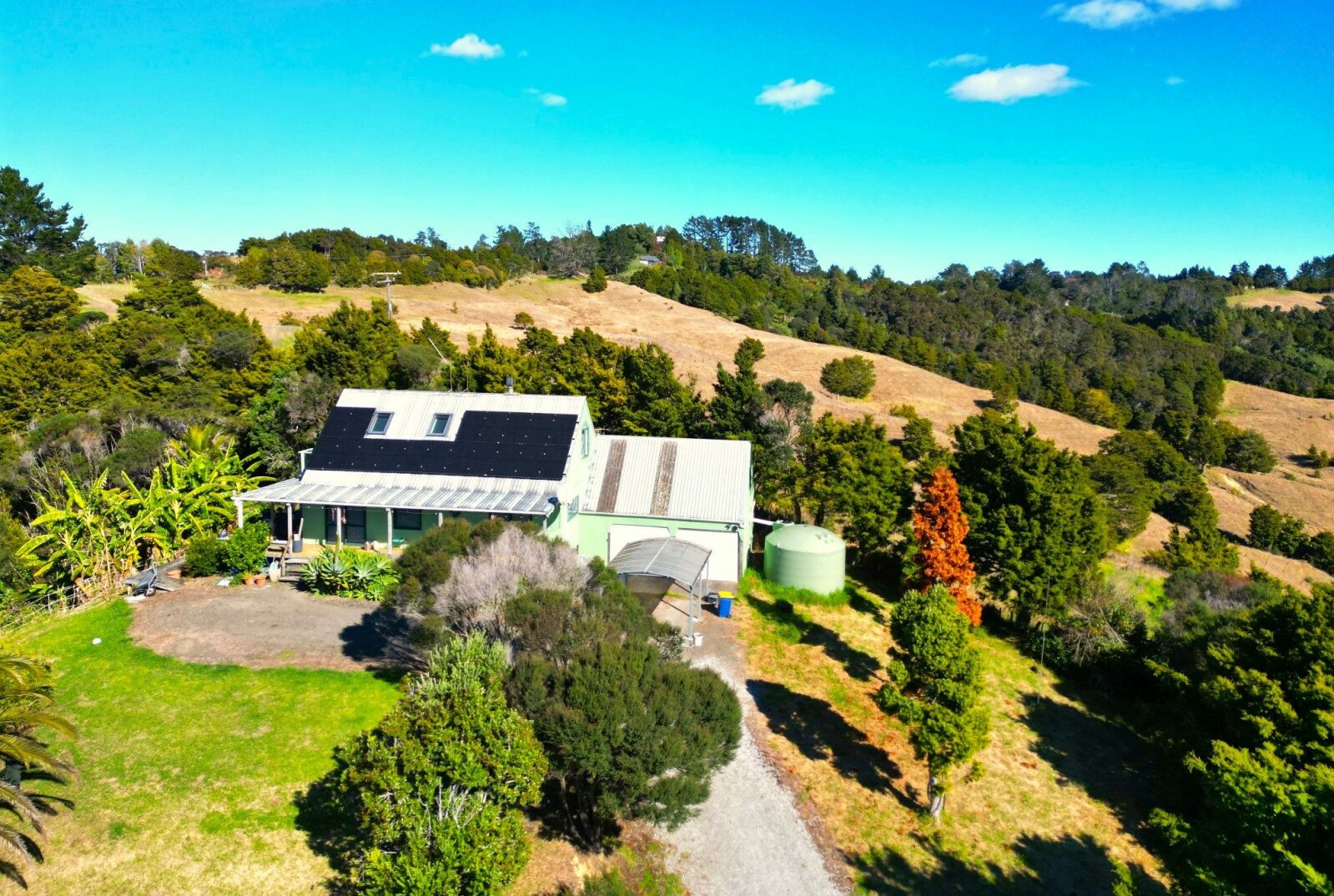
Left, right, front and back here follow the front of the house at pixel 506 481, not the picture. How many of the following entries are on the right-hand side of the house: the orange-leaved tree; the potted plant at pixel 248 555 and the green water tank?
1

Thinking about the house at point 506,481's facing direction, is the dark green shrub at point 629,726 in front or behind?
in front

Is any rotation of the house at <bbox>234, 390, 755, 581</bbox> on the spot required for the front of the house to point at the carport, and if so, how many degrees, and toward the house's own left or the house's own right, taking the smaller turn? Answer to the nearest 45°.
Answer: approximately 45° to the house's own left

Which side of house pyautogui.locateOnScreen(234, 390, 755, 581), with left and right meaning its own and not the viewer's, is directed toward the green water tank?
left

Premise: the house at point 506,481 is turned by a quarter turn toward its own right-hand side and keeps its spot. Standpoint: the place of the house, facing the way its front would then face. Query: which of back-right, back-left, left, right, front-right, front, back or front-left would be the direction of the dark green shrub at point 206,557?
front

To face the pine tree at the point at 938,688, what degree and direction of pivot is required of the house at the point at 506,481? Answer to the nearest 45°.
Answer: approximately 45° to its left

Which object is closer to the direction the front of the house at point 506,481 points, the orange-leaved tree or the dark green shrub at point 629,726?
the dark green shrub

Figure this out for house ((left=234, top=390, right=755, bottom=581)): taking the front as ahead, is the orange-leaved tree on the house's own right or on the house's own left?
on the house's own left

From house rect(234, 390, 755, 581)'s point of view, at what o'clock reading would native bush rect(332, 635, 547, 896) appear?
The native bush is roughly at 12 o'clock from the house.

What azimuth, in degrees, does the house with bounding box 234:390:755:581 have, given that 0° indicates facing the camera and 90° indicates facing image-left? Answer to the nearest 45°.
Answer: approximately 0°
